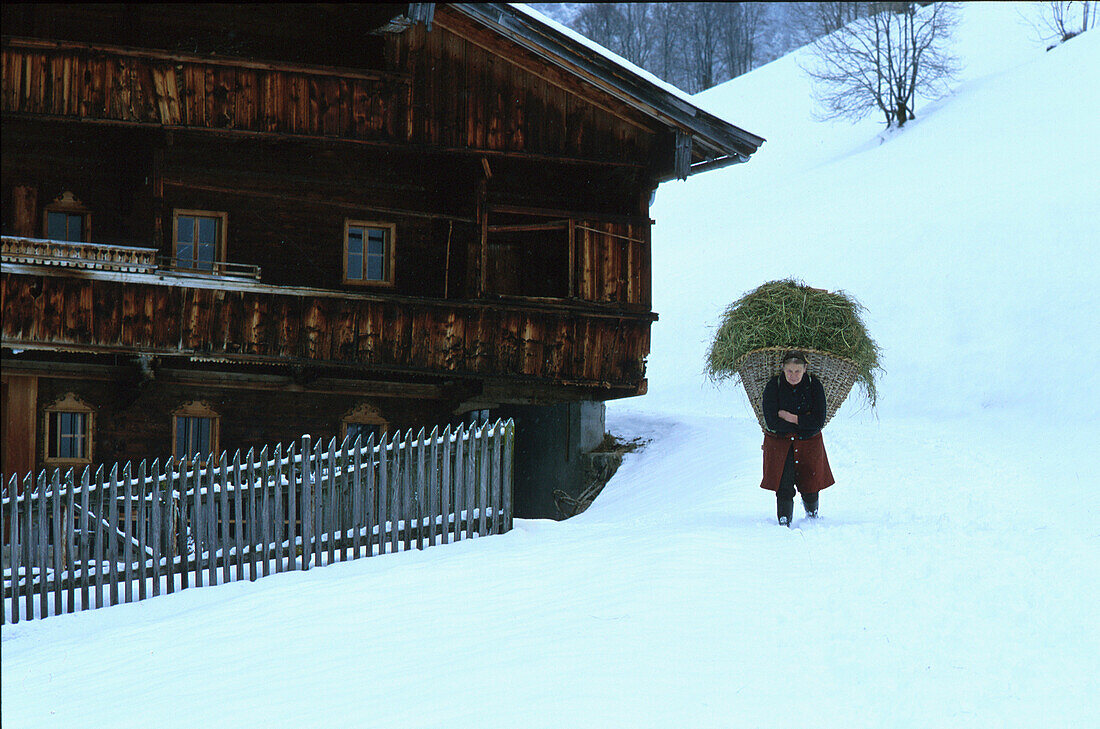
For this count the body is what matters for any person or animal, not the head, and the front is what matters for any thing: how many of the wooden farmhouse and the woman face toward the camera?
2

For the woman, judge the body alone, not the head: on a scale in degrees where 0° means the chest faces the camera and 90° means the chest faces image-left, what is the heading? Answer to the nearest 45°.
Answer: approximately 0°

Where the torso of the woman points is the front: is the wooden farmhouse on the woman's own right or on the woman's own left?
on the woman's own right

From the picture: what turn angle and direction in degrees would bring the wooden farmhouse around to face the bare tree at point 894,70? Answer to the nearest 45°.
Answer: approximately 135° to its left

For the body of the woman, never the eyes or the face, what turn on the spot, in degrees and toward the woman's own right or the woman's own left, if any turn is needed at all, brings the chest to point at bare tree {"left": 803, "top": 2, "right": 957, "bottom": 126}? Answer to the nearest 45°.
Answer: approximately 180°
